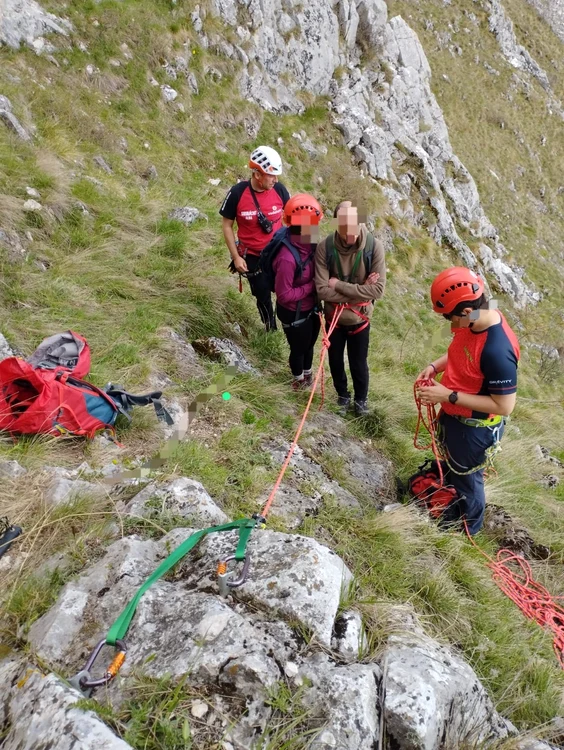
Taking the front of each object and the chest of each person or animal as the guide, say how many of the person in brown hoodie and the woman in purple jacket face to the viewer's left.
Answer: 0

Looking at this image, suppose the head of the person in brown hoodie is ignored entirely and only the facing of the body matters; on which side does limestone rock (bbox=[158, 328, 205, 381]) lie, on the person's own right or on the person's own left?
on the person's own right

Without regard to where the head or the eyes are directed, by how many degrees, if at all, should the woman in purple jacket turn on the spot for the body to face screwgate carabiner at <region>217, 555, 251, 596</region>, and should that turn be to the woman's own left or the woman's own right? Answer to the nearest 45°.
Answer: approximately 45° to the woman's own right

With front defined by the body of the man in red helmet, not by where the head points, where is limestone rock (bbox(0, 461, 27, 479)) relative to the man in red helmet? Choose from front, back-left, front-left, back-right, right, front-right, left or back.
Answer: front

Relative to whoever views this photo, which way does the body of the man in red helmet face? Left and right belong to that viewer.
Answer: facing the viewer and to the left of the viewer

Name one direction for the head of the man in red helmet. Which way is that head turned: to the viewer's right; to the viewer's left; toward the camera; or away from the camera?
to the viewer's left

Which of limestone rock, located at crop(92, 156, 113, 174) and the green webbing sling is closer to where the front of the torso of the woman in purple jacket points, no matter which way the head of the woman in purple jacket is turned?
the green webbing sling

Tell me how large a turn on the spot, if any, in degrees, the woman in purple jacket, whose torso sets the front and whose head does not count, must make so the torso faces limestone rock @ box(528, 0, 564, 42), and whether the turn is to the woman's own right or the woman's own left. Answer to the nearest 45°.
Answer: approximately 135° to the woman's own left

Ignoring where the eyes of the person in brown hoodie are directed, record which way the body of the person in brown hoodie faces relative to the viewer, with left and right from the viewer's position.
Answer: facing the viewer

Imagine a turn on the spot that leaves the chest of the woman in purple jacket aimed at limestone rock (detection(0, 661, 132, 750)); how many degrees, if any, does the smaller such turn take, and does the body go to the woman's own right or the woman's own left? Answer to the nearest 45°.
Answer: approximately 45° to the woman's own right

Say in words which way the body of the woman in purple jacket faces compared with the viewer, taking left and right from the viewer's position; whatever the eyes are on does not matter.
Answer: facing the viewer and to the right of the viewer

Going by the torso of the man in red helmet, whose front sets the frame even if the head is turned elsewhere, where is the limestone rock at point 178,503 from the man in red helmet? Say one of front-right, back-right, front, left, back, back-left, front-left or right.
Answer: front
